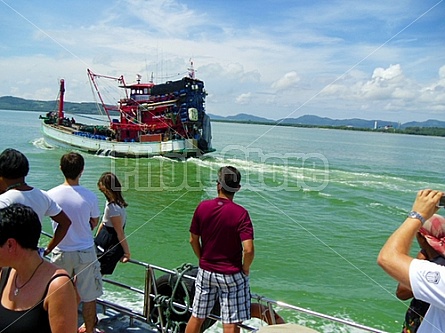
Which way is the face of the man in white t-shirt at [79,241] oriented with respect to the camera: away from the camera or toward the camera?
away from the camera

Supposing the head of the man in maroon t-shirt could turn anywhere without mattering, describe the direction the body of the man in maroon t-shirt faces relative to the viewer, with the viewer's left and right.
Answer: facing away from the viewer

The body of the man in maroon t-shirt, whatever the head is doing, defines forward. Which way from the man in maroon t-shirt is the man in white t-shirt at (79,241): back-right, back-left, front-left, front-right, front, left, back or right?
left

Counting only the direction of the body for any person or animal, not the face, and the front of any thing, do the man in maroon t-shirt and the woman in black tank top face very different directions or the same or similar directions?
very different directions

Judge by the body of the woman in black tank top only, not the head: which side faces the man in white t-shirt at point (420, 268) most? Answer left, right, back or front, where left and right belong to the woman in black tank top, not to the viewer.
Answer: left

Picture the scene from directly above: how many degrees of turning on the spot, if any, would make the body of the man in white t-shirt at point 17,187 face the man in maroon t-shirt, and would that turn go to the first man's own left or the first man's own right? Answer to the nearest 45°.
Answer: approximately 135° to the first man's own right

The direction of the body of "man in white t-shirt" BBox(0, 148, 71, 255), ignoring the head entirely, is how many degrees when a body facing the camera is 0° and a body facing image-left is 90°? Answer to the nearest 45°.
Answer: approximately 135°

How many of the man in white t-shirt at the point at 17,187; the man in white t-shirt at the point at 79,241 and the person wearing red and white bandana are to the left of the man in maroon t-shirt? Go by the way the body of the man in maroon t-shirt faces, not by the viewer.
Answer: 2

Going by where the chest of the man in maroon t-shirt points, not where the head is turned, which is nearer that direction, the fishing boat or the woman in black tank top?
the fishing boat

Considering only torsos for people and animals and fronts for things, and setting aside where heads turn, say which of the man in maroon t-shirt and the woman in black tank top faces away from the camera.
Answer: the man in maroon t-shirt
